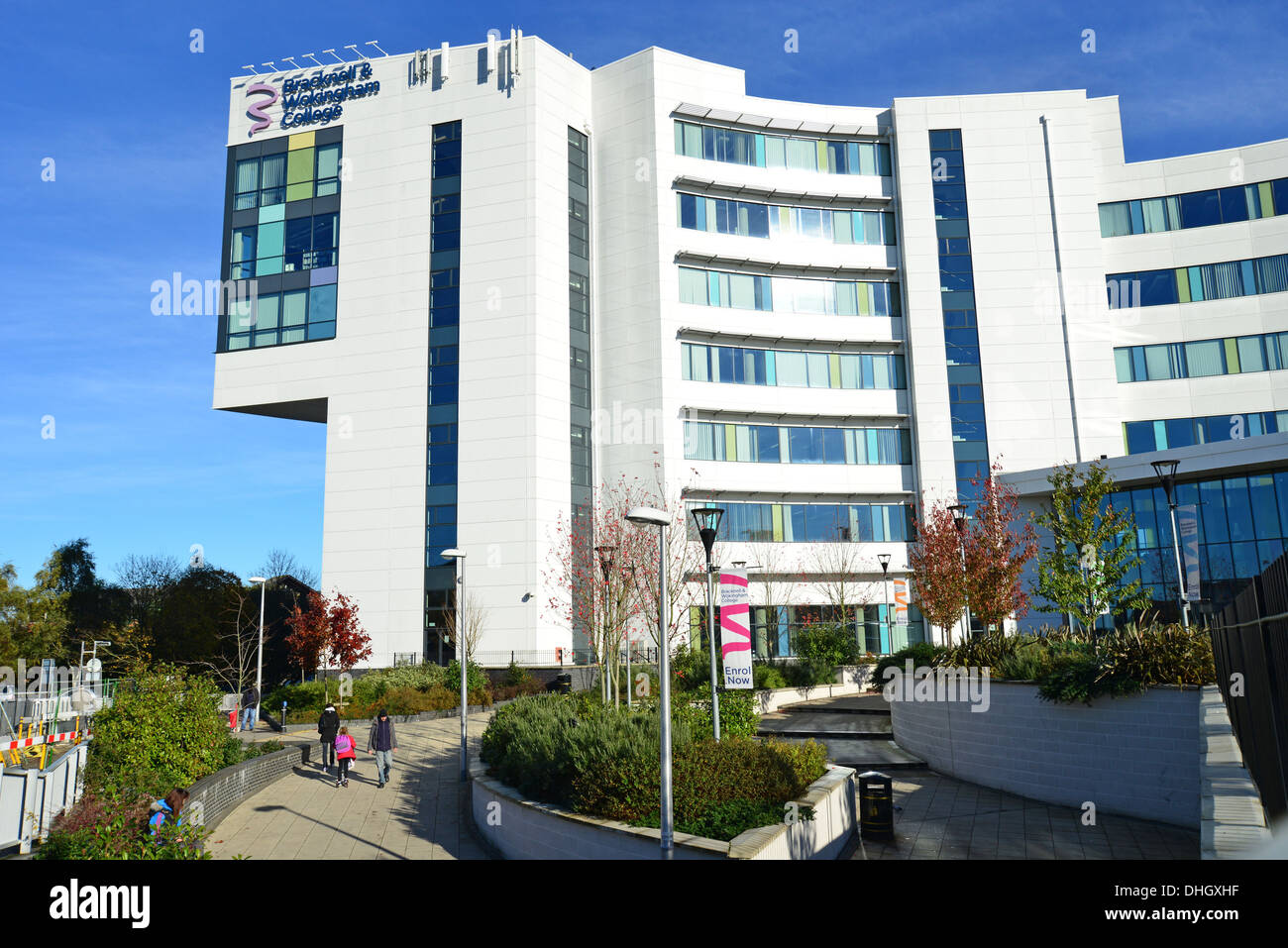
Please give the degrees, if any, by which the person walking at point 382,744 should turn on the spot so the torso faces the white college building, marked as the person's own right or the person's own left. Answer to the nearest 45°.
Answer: approximately 135° to the person's own left

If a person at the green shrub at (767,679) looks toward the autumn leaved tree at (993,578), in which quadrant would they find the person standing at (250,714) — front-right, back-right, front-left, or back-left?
back-right

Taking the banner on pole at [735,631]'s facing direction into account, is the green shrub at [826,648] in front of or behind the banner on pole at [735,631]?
behind

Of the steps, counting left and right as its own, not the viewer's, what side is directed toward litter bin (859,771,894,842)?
front

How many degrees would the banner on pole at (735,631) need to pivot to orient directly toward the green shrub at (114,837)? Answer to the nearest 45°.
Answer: approximately 45° to its right

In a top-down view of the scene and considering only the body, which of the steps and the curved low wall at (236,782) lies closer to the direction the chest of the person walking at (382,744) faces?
the curved low wall

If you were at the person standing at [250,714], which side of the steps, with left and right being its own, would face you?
right

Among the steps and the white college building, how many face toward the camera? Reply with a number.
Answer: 2

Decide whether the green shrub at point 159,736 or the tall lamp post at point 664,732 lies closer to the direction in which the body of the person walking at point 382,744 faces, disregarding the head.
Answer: the tall lamp post

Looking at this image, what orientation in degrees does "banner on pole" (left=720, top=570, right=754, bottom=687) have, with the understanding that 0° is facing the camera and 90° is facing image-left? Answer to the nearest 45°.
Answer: approximately 0°

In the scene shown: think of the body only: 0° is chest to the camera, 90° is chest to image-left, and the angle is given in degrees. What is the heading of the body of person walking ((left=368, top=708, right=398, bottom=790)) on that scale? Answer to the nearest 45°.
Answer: approximately 0°
